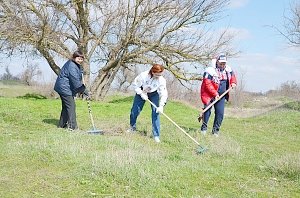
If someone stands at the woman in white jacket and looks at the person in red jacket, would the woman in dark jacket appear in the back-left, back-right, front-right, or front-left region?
back-left

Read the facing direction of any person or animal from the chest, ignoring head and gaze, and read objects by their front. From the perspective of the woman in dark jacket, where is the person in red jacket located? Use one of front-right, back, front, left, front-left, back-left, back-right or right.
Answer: front

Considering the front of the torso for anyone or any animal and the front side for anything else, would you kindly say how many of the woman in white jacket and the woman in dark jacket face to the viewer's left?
0

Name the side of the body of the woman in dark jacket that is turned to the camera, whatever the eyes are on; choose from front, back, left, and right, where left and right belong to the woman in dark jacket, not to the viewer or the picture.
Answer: right

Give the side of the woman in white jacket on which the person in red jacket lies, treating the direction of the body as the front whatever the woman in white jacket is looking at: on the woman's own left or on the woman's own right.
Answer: on the woman's own left

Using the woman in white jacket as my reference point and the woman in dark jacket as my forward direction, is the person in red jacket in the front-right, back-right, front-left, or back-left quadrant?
back-right

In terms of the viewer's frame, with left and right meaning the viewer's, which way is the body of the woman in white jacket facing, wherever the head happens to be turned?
facing the viewer and to the right of the viewer

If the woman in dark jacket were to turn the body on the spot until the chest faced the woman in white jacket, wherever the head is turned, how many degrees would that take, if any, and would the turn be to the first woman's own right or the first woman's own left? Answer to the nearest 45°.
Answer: approximately 45° to the first woman's own right

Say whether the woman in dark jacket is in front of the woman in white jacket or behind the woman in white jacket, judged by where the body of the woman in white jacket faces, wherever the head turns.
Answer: behind
